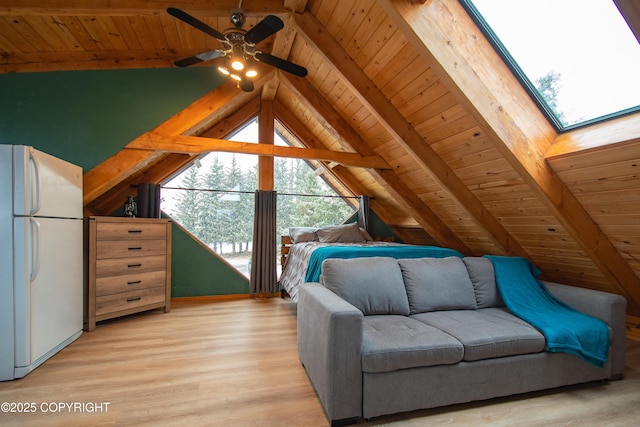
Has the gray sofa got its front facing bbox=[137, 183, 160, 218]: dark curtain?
no

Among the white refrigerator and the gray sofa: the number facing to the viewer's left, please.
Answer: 0

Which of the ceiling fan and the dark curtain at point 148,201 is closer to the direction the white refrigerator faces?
the ceiling fan

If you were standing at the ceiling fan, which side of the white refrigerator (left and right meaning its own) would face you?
front

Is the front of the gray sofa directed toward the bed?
no

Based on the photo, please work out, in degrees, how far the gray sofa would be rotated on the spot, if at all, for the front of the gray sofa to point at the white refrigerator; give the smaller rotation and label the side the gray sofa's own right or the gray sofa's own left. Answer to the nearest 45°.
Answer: approximately 135° to the gray sofa's own right

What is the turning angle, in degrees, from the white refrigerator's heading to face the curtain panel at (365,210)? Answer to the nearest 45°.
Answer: approximately 45° to its left

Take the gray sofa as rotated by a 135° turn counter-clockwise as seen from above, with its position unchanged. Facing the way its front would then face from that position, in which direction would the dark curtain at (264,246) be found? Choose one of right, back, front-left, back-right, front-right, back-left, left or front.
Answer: front-left

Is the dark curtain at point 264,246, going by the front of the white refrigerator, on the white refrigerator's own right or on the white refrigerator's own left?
on the white refrigerator's own left

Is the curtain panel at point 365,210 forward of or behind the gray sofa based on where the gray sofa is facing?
behind

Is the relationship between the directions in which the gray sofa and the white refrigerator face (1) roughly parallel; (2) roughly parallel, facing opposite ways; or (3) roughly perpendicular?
roughly perpendicular

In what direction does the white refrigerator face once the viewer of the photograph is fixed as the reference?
facing the viewer and to the right of the viewer

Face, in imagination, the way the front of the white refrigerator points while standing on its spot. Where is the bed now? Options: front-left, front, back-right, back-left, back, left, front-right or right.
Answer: front-left
